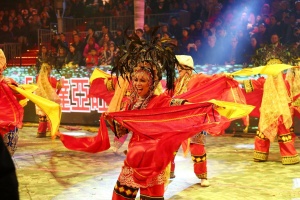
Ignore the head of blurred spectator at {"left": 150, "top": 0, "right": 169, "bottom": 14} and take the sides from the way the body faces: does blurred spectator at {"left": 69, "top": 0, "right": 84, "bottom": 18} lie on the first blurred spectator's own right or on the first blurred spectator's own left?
on the first blurred spectator's own right

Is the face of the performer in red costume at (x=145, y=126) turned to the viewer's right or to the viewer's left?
to the viewer's left

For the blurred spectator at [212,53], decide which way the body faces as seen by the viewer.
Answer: toward the camera

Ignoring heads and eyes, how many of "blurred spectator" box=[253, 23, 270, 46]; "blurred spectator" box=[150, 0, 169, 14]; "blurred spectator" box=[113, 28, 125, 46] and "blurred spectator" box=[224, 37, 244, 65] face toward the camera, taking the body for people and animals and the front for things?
4

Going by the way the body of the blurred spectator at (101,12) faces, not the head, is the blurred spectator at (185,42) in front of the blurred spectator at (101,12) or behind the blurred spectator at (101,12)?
in front

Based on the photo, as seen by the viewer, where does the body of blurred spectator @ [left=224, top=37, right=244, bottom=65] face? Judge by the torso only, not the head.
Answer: toward the camera

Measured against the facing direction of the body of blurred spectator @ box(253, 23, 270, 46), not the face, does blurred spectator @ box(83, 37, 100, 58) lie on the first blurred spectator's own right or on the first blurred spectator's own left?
on the first blurred spectator's own right

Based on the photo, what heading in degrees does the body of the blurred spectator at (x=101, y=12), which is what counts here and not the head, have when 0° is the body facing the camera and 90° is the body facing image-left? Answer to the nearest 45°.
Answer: approximately 0°

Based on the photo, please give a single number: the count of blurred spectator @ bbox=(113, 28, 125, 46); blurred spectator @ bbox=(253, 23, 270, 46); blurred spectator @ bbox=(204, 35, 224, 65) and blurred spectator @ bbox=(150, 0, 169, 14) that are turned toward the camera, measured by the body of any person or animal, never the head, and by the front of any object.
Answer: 4

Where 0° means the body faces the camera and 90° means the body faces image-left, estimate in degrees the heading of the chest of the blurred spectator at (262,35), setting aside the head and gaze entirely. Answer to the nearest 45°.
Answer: approximately 0°

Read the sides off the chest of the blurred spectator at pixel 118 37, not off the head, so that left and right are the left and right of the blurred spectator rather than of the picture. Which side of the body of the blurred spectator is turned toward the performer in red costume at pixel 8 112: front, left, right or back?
front

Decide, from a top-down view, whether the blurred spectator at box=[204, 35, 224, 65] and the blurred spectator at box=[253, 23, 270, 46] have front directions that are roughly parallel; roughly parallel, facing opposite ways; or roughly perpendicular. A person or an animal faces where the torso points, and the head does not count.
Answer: roughly parallel

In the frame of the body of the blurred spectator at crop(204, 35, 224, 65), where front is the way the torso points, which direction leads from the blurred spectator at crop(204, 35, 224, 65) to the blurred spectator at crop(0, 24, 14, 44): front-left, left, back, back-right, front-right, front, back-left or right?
back-right

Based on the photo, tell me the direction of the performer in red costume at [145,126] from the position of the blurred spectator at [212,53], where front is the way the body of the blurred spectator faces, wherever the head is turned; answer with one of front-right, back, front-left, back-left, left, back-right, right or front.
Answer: front
